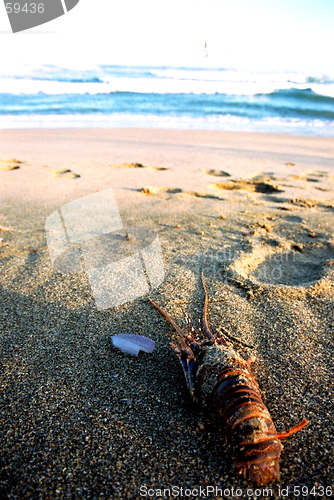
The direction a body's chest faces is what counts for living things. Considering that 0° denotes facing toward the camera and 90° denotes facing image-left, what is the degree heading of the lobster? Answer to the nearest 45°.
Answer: approximately 135°
